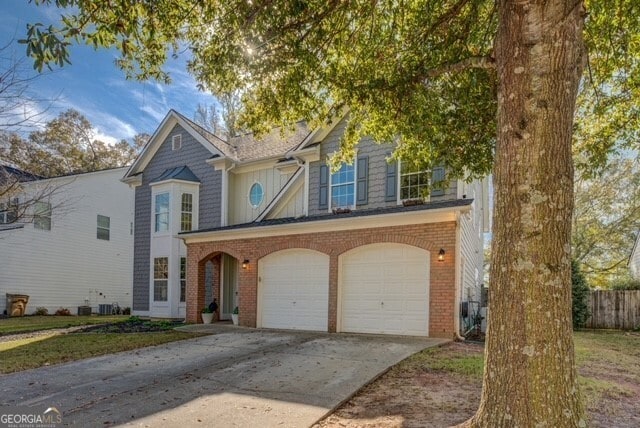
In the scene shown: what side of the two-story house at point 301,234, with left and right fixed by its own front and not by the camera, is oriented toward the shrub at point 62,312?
right

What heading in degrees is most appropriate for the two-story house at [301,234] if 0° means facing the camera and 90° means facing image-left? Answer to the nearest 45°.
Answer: approximately 45°

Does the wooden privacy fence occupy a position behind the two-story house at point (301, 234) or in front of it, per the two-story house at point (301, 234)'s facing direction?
behind

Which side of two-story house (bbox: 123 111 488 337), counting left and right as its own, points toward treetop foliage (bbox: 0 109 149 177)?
right
